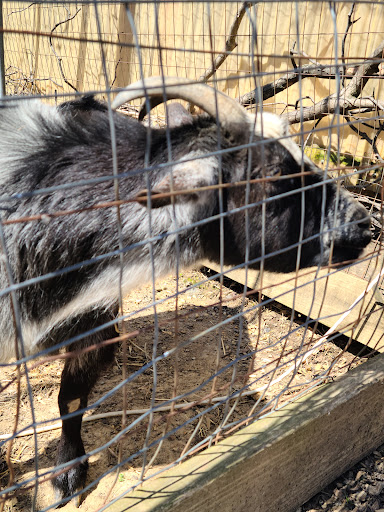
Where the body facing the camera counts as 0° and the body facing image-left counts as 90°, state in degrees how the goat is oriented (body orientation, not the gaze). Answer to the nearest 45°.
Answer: approximately 270°

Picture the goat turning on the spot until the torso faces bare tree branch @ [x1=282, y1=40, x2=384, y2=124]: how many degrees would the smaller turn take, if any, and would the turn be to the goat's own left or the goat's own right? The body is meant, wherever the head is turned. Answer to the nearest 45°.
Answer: approximately 45° to the goat's own left
